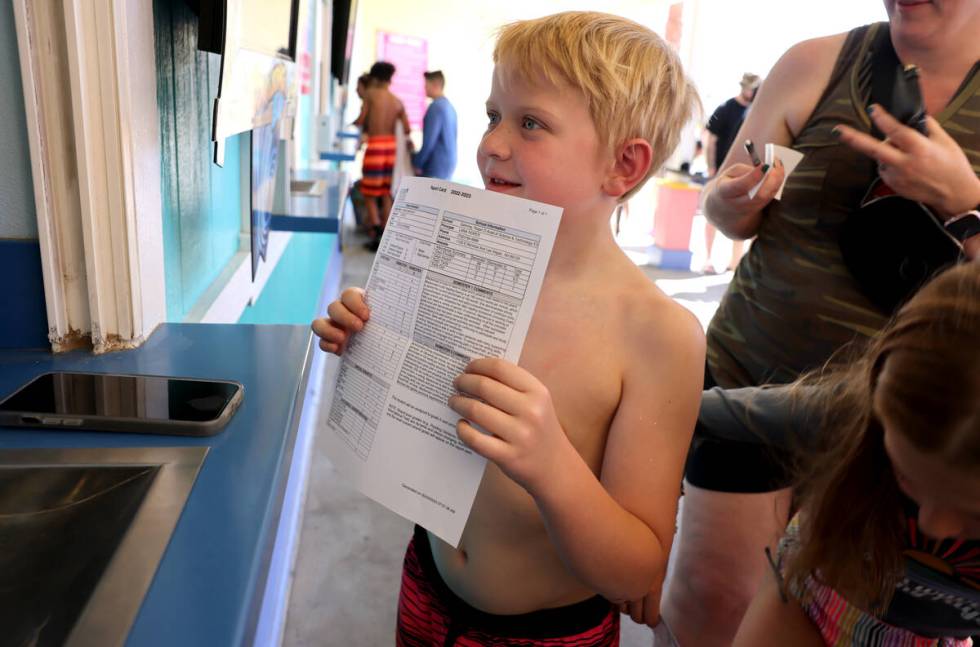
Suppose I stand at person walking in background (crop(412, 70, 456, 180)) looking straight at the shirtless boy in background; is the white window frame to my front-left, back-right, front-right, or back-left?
front-left

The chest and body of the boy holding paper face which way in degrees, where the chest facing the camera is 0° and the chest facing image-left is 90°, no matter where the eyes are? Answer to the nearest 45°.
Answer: approximately 45°

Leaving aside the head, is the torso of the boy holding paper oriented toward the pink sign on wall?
no

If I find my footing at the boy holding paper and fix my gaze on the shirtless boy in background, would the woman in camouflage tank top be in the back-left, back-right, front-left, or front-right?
front-right

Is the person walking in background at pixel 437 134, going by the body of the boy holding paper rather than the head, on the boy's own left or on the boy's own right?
on the boy's own right

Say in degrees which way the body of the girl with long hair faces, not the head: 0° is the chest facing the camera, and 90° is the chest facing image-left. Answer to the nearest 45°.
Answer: approximately 315°

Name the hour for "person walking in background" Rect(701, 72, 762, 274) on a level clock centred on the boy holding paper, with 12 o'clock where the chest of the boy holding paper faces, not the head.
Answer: The person walking in background is roughly at 5 o'clock from the boy holding paper.

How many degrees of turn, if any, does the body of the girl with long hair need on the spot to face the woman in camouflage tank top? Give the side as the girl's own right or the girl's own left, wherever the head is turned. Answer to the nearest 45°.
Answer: approximately 180°

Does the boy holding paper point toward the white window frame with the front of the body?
no

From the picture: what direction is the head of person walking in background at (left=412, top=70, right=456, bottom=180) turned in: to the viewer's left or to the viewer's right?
to the viewer's left

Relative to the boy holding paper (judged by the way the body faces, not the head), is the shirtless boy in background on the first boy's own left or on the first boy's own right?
on the first boy's own right

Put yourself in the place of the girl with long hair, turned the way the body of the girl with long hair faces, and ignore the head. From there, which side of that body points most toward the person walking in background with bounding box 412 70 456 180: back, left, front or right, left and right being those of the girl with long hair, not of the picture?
back

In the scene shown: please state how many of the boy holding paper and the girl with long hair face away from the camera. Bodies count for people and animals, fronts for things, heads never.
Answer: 0

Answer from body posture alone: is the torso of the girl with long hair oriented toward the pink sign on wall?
no

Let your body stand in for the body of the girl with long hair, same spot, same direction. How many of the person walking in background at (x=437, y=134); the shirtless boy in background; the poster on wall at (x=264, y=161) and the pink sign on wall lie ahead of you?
0

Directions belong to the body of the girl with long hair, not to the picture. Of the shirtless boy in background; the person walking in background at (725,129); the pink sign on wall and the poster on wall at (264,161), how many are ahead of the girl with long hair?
0
